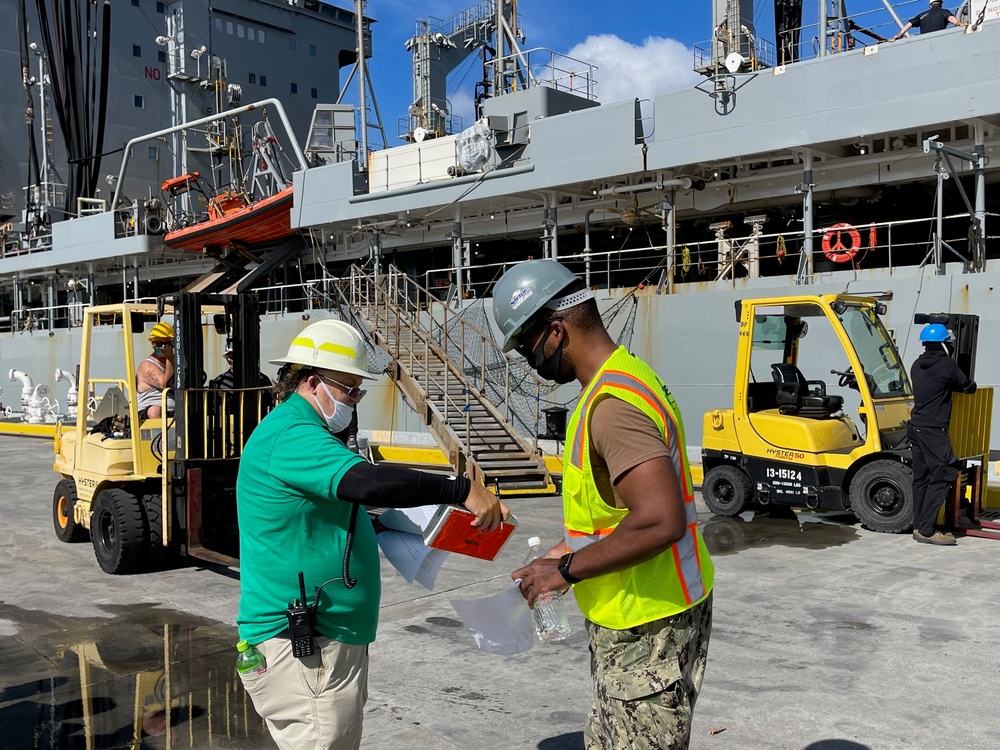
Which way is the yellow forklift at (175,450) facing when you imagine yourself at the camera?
facing the viewer and to the right of the viewer

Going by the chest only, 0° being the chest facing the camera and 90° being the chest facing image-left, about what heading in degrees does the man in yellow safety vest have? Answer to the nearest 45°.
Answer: approximately 90°

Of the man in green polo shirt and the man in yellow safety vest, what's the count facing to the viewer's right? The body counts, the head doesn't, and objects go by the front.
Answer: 1

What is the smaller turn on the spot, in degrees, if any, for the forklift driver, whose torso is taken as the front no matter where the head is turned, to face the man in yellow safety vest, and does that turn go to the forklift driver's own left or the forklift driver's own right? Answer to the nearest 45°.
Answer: approximately 45° to the forklift driver's own right

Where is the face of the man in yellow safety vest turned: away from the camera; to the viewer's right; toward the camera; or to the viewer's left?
to the viewer's left

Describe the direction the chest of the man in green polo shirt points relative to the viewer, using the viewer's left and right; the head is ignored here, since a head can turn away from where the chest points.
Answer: facing to the right of the viewer

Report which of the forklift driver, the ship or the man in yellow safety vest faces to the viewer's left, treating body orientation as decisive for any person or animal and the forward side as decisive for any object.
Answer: the man in yellow safety vest

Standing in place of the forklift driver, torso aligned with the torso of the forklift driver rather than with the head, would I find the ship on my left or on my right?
on my left

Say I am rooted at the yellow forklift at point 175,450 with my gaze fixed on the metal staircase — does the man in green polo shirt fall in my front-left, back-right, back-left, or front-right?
back-right

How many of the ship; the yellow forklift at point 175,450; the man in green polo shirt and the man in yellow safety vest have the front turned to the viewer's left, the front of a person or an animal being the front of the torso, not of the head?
1

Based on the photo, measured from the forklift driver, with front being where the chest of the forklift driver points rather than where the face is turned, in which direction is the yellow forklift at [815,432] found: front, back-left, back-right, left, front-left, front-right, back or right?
front-left

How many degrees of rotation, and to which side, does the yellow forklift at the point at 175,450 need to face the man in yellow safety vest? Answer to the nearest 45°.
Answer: approximately 45° to its right

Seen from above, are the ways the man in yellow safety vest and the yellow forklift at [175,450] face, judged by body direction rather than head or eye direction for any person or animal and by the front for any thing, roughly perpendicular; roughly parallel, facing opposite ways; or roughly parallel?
roughly parallel, facing opposite ways

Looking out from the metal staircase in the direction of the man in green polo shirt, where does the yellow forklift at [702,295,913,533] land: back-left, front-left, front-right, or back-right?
front-left

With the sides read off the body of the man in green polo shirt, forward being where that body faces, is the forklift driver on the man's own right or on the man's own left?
on the man's own left
